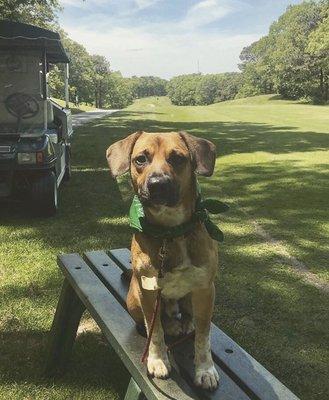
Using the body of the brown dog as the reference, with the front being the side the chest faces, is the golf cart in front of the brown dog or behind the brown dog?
behind

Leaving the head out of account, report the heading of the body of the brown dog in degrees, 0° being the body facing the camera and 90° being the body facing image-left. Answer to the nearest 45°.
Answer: approximately 0°
